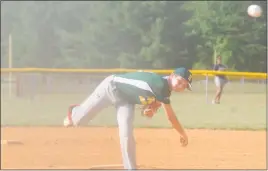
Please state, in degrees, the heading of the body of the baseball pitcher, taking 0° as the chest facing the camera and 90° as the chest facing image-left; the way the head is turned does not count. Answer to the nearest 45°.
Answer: approximately 270°
